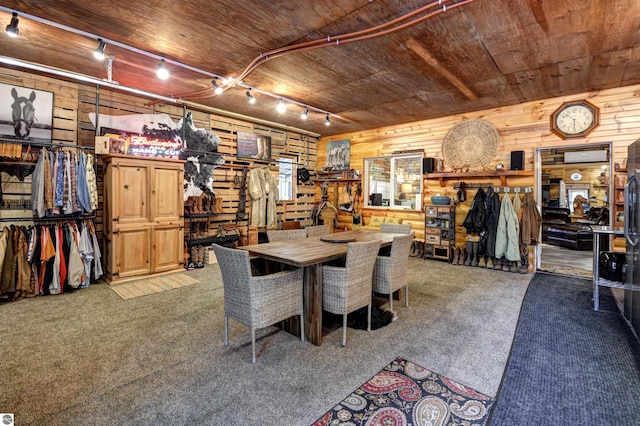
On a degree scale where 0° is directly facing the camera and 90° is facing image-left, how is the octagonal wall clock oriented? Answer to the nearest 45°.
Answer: approximately 0°

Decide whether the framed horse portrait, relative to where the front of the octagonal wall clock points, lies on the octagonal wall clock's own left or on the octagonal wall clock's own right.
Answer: on the octagonal wall clock's own right

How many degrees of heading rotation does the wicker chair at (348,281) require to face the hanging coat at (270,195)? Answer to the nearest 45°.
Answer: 0° — it already faces it

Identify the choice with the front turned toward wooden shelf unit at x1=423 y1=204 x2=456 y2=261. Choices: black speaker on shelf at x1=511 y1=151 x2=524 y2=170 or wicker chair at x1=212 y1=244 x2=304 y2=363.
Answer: the wicker chair

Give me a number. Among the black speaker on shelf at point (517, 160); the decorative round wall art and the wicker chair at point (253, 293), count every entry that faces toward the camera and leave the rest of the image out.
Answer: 2

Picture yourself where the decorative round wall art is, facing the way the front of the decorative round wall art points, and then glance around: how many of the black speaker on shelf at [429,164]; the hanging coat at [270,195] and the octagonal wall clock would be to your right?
2

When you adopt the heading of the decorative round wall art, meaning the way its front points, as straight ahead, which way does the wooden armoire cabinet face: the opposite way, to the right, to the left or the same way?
to the left

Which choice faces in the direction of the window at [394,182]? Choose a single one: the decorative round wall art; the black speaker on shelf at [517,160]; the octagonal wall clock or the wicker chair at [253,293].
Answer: the wicker chair

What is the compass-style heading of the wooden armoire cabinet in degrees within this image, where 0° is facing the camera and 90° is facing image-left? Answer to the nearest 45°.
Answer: approximately 315°
